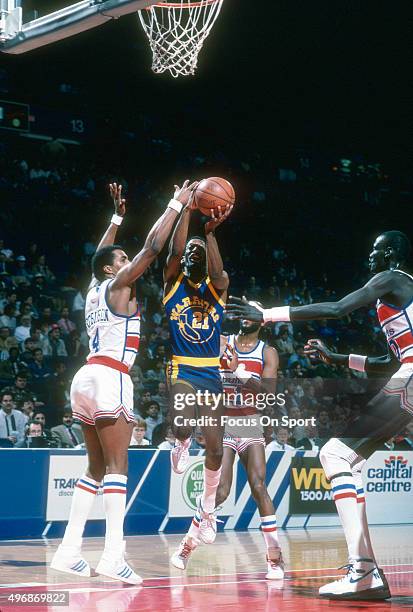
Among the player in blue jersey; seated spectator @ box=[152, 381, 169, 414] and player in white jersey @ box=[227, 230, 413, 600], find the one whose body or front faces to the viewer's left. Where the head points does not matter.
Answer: the player in white jersey

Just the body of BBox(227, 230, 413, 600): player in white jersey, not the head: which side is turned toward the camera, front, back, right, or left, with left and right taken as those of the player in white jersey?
left

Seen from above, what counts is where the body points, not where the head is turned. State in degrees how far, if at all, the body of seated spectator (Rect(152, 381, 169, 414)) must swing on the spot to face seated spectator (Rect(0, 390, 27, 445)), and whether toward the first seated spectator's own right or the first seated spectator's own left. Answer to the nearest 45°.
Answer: approximately 45° to the first seated spectator's own right

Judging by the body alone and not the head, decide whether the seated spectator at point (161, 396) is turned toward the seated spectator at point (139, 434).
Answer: yes

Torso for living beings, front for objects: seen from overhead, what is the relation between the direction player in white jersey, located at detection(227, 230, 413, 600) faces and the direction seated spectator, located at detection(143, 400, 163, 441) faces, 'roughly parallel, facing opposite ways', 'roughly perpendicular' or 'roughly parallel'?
roughly perpendicular

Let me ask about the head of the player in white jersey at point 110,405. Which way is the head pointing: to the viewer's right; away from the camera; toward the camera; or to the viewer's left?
to the viewer's right

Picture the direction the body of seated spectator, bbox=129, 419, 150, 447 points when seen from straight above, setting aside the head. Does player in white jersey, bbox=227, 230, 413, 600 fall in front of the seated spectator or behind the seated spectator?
in front

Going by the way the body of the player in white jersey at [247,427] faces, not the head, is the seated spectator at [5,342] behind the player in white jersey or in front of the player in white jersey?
behind

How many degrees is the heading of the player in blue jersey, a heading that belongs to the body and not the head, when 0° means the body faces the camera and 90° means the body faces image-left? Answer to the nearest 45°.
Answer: approximately 0°

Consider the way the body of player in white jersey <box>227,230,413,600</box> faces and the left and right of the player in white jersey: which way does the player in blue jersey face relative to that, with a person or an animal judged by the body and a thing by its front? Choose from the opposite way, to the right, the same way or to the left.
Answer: to the left
